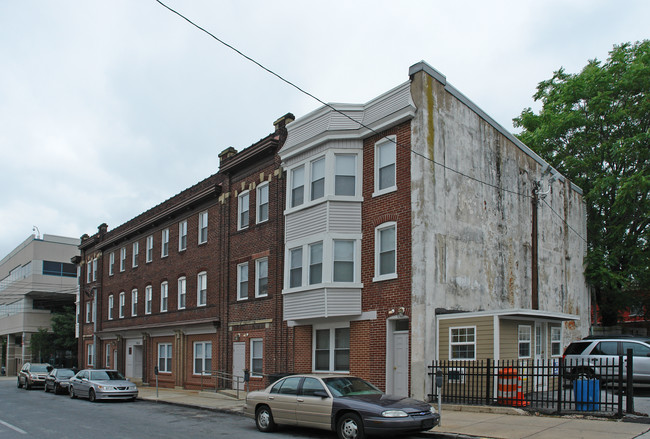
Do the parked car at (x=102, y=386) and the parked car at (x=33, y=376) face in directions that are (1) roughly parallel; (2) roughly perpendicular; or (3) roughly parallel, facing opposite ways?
roughly parallel

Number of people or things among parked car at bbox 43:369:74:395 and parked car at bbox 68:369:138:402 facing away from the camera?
0

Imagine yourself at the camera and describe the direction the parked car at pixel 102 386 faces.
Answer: facing the viewer and to the right of the viewer

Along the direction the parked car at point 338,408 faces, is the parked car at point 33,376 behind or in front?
behind

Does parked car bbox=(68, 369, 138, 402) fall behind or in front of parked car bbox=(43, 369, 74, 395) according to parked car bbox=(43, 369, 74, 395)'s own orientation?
in front

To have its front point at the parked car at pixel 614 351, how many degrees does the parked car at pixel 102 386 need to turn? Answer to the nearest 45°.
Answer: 0° — it already faces it

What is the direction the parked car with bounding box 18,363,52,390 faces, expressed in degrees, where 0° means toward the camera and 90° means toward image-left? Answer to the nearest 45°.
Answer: approximately 315°

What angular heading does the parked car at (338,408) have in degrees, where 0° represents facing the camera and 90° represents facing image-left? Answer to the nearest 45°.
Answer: approximately 315°

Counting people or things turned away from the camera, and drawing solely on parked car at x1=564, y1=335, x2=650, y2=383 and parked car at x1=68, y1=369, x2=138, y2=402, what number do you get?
0

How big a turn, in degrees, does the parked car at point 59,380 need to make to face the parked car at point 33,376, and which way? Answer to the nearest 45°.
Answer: approximately 135° to its left
